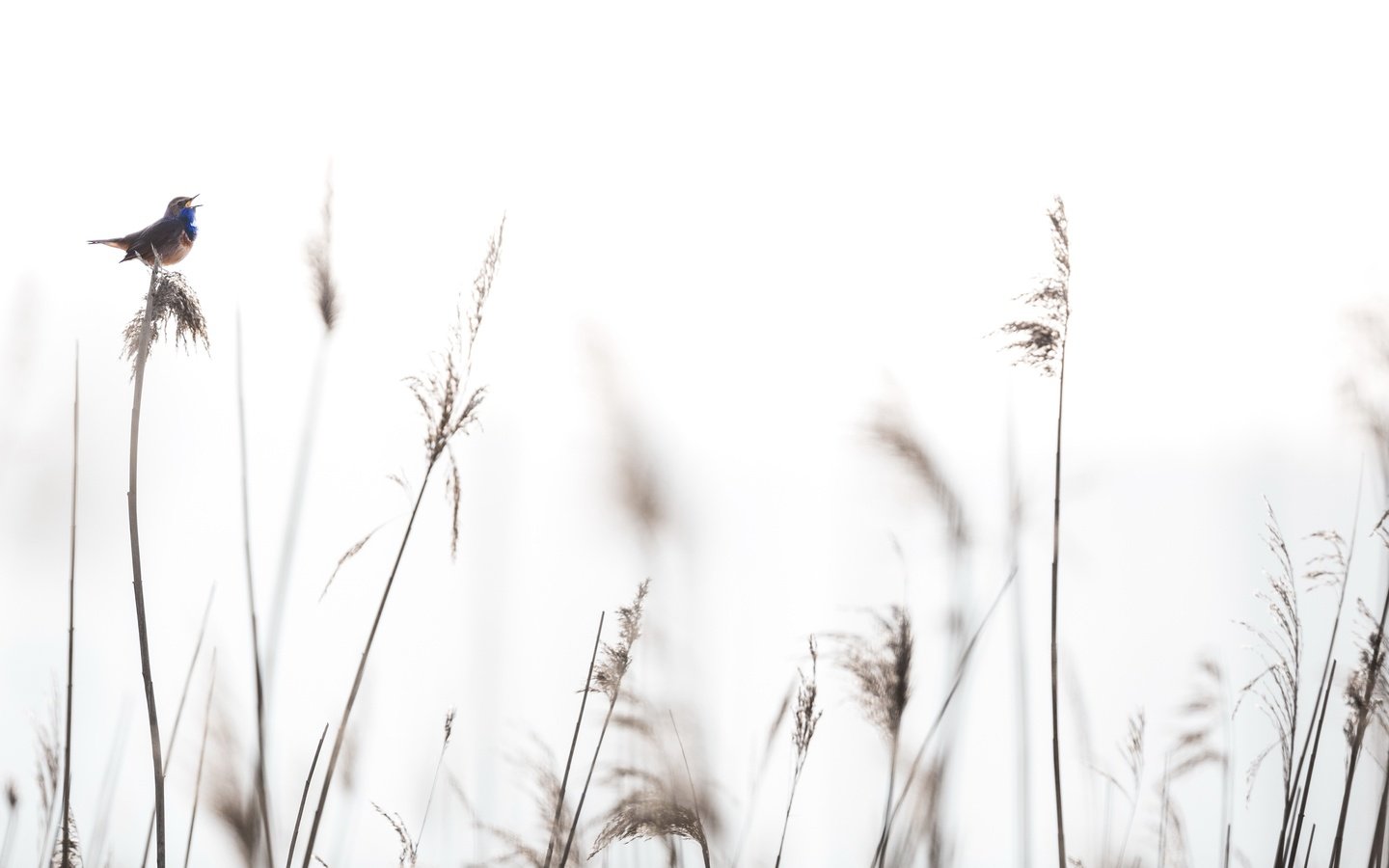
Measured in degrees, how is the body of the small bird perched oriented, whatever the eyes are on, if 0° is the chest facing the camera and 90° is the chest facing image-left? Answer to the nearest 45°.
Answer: approximately 270°

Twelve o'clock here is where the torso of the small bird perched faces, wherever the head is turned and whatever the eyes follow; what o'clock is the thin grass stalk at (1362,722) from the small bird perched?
The thin grass stalk is roughly at 1 o'clock from the small bird perched.

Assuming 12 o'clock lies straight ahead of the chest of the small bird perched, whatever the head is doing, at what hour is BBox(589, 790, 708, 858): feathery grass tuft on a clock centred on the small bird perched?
The feathery grass tuft is roughly at 1 o'clock from the small bird perched.

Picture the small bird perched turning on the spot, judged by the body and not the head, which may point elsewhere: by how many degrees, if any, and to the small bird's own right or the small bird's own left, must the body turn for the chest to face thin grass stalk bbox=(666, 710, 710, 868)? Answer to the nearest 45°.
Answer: approximately 45° to the small bird's own right
